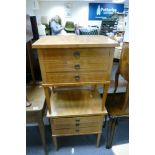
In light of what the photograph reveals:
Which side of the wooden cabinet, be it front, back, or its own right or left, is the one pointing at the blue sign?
back

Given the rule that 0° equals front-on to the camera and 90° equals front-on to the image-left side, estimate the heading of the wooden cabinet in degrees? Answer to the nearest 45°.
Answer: approximately 0°

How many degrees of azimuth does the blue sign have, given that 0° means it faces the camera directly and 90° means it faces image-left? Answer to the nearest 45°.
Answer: approximately 0°

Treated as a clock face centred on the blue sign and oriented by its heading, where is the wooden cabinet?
The wooden cabinet is roughly at 12 o'clock from the blue sign.

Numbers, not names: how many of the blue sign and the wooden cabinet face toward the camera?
2
